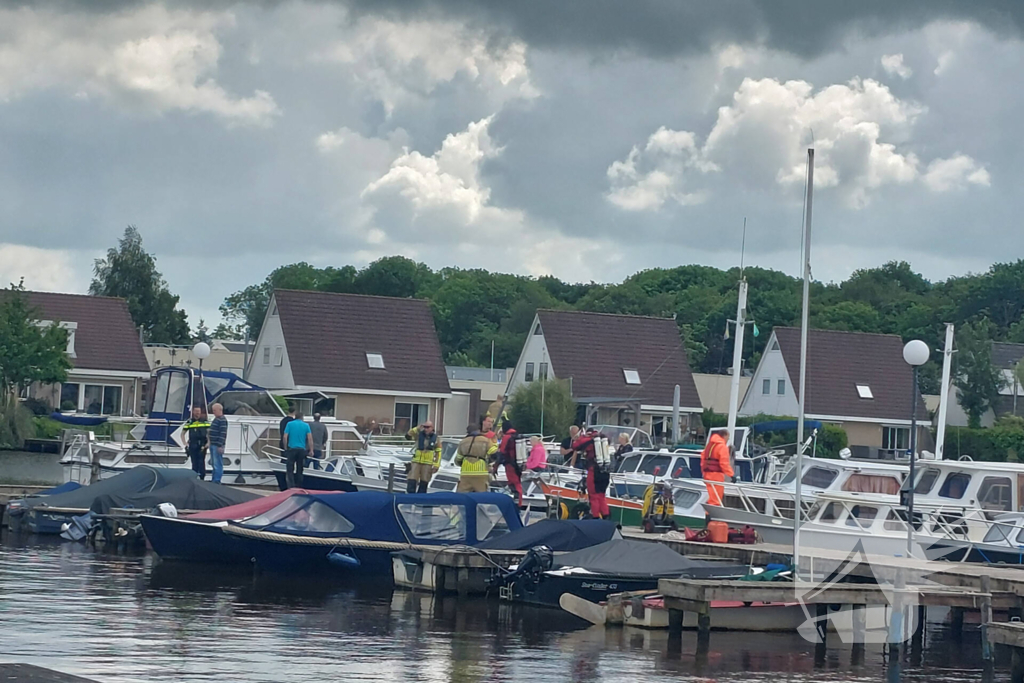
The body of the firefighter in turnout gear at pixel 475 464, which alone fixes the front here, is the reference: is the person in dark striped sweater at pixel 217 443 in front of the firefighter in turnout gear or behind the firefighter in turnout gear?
in front

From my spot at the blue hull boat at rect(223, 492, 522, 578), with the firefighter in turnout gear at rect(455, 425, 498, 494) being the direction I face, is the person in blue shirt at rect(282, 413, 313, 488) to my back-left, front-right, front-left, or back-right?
front-left

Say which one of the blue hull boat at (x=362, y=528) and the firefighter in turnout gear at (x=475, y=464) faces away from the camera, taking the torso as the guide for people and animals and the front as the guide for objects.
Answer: the firefighter in turnout gear

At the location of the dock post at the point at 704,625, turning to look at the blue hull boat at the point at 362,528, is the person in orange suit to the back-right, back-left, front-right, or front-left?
front-right

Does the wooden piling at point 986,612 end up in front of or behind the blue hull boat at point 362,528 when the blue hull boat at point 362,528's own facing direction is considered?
behind

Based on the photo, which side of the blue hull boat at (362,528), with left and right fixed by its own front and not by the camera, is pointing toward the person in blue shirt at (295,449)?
right

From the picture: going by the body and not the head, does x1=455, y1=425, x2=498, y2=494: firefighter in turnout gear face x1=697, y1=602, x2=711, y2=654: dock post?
no

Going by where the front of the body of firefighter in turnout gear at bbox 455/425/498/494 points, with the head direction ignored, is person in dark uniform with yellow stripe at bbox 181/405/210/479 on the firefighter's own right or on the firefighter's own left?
on the firefighter's own left

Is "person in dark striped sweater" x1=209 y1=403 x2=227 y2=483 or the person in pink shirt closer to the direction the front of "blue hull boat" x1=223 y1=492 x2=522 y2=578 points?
the person in dark striped sweater

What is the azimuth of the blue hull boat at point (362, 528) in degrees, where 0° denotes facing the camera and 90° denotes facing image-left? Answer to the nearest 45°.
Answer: approximately 90°

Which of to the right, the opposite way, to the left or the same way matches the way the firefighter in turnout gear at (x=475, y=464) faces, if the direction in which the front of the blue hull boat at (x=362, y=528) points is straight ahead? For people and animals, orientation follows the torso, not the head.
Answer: to the right

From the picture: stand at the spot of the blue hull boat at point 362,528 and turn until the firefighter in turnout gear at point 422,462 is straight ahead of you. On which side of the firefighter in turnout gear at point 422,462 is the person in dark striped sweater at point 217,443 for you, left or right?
left

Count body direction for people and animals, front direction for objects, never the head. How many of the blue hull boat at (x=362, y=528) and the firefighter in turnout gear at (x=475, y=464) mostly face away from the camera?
1

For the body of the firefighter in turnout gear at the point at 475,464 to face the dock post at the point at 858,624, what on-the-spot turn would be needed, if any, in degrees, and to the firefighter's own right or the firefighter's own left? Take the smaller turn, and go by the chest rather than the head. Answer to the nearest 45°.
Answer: approximately 135° to the firefighter's own right

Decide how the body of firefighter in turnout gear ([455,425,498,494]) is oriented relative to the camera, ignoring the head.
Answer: away from the camera

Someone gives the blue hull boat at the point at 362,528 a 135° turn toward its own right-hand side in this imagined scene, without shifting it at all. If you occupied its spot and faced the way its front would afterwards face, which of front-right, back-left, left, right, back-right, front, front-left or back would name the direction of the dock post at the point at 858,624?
right
